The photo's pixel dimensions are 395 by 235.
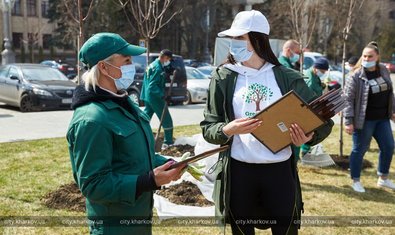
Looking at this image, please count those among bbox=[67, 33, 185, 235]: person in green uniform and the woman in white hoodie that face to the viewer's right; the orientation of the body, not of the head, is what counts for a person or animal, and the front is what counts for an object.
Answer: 1

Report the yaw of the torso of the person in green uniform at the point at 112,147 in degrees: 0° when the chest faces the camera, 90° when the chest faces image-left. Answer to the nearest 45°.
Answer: approximately 270°

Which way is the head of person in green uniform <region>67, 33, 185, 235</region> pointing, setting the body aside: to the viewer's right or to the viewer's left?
to the viewer's right

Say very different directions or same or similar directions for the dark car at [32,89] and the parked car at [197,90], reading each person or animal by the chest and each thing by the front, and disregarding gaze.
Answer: same or similar directions

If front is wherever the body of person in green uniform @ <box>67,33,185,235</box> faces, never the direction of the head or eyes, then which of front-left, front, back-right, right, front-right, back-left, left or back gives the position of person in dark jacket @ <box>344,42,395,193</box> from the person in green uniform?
front-left

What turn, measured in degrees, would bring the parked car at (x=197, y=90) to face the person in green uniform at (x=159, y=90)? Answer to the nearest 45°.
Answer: approximately 45° to its right

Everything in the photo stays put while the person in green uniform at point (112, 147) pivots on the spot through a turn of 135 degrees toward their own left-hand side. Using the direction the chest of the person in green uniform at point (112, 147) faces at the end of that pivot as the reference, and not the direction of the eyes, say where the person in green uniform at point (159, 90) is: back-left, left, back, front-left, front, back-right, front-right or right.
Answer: front-right

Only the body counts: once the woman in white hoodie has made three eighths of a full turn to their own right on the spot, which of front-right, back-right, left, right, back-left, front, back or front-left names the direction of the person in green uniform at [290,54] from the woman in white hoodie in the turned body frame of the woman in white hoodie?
front-right

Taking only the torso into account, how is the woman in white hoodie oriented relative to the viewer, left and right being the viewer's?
facing the viewer

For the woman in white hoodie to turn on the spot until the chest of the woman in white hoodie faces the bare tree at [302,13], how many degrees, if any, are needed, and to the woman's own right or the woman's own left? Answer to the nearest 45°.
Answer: approximately 180°

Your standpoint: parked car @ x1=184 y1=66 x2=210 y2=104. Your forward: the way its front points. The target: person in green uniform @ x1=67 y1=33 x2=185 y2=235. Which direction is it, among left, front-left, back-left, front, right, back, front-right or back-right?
front-right

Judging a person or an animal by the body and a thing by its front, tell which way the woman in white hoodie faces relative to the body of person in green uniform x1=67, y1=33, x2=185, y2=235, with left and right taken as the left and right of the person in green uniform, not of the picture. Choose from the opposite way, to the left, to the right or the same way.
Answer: to the right
